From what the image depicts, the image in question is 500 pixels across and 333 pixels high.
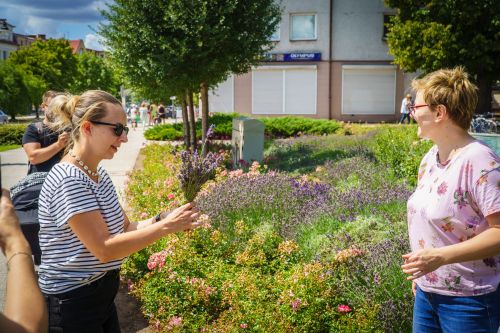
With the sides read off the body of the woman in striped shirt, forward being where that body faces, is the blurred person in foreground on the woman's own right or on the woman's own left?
on the woman's own right

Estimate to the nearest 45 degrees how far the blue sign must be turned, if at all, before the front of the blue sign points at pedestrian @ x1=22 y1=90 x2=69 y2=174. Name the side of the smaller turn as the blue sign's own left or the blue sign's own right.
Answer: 0° — it already faces them

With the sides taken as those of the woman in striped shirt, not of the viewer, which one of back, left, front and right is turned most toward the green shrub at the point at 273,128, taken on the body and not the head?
left

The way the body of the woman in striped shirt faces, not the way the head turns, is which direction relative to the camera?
to the viewer's right

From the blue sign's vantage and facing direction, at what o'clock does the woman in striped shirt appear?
The woman in striped shirt is roughly at 12 o'clock from the blue sign.

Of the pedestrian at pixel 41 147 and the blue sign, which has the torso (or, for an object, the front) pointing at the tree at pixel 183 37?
the blue sign

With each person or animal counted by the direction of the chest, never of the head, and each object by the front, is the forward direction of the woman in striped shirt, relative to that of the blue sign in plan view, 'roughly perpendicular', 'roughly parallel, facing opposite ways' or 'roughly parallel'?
roughly perpendicular

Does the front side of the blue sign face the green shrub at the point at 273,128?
yes

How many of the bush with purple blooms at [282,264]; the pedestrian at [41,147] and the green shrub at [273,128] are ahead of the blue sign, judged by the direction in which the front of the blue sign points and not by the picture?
3

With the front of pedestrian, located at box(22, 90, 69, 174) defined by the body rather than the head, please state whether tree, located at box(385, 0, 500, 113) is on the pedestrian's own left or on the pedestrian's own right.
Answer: on the pedestrian's own left

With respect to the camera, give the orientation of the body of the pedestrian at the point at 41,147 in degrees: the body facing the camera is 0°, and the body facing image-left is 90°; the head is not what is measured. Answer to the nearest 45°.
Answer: approximately 315°

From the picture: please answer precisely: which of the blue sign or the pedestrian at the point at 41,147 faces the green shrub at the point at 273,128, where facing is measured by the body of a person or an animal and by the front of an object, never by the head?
the blue sign

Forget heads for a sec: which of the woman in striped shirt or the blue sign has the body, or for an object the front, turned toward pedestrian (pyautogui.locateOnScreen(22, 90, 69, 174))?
the blue sign

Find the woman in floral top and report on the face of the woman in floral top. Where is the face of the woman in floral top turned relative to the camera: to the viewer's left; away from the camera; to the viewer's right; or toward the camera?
to the viewer's left

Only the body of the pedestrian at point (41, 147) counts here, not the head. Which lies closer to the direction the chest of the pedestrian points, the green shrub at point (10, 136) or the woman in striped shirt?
the woman in striped shirt
